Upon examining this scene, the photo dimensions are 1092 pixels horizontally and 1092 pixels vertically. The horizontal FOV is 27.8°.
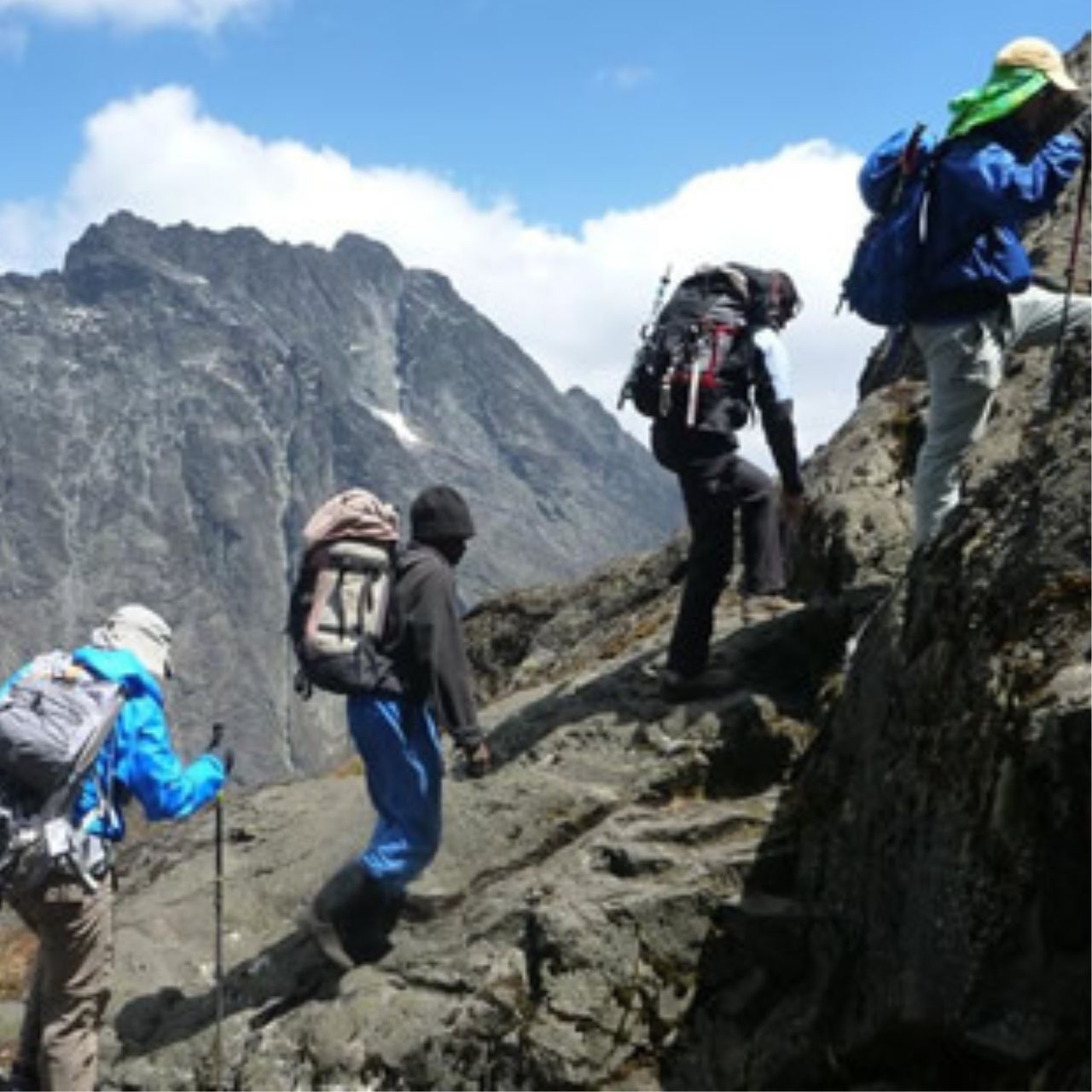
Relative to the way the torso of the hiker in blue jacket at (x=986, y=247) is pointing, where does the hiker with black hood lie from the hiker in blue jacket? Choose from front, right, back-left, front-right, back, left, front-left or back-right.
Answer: back

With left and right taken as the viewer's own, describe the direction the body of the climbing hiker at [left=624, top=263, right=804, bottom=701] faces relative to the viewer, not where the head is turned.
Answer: facing away from the viewer and to the right of the viewer

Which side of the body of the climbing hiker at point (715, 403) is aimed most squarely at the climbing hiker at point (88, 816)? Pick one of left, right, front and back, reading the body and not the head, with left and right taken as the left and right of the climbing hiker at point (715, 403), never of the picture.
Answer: back

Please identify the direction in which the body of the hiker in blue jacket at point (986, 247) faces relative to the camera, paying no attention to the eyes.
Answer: to the viewer's right

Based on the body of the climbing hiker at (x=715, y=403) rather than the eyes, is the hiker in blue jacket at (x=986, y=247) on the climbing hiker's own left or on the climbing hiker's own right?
on the climbing hiker's own right

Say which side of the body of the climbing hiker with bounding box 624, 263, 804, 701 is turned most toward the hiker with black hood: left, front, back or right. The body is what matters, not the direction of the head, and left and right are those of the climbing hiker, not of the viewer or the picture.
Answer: back

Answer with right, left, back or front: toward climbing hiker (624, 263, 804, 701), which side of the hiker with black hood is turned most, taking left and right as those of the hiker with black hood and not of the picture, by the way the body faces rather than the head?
front

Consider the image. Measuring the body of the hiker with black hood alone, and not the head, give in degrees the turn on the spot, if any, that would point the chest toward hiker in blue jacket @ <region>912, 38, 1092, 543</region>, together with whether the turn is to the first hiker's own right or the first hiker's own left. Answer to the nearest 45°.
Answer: approximately 45° to the first hiker's own right
